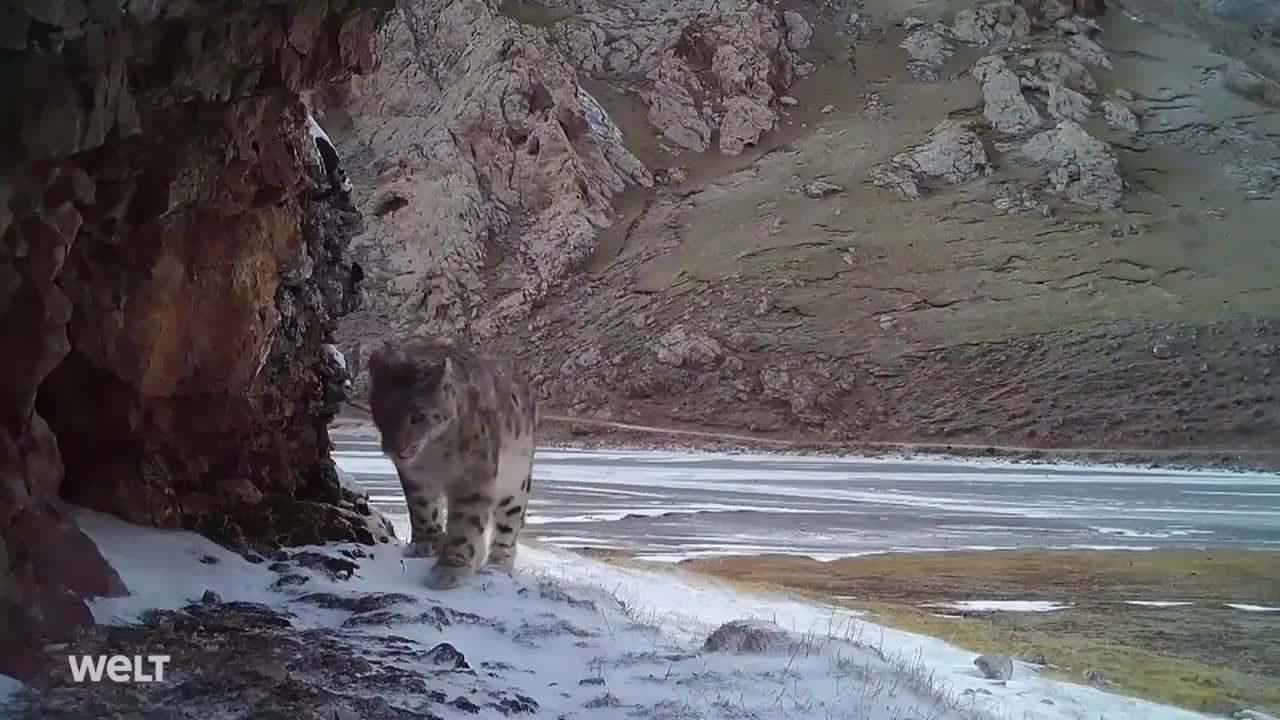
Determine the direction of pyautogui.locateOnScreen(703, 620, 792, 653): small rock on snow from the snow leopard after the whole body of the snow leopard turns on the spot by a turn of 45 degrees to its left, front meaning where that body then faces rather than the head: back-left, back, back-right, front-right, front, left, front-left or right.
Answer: front-left

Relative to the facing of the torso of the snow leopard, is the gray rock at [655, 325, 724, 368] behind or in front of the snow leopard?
behind

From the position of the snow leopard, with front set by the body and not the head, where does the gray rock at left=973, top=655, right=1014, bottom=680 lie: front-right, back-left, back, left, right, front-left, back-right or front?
back-left
